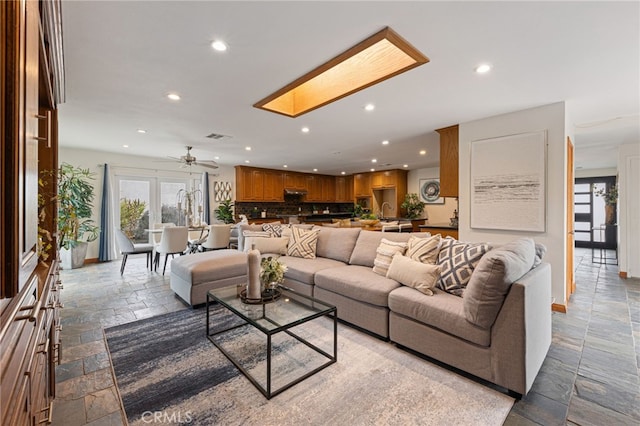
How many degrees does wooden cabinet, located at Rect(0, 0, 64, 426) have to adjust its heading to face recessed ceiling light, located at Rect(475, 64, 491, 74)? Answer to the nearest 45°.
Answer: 0° — it already faces it

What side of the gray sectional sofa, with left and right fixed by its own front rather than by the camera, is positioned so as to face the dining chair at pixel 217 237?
right

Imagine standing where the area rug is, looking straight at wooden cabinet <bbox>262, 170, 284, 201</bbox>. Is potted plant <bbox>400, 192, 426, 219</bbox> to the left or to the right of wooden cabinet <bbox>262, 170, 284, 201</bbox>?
right

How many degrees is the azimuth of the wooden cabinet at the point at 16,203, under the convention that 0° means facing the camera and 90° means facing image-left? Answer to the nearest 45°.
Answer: approximately 270°

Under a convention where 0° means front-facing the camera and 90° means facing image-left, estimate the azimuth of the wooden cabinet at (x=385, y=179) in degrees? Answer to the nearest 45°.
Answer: approximately 45°

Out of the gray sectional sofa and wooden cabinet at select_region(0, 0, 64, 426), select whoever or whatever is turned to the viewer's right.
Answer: the wooden cabinet
